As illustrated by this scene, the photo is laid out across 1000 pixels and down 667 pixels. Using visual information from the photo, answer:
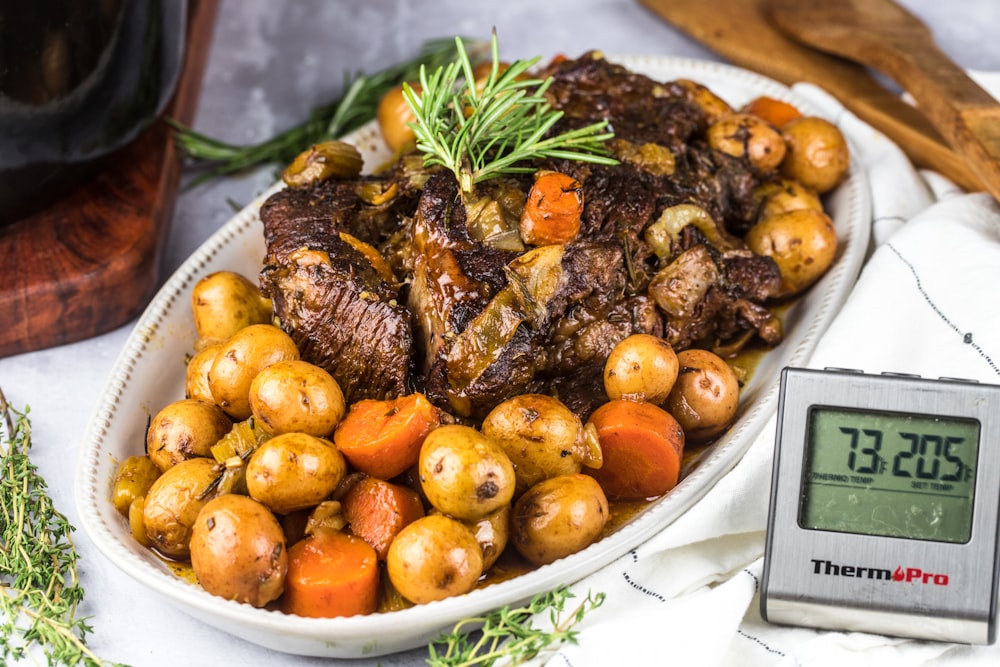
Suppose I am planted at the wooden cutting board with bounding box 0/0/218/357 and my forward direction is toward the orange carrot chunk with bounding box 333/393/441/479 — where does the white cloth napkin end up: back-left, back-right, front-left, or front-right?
front-left

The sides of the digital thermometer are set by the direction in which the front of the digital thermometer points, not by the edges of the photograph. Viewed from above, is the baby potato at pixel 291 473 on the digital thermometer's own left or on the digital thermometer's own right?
on the digital thermometer's own right

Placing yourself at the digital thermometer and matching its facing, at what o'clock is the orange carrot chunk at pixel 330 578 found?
The orange carrot chunk is roughly at 2 o'clock from the digital thermometer.

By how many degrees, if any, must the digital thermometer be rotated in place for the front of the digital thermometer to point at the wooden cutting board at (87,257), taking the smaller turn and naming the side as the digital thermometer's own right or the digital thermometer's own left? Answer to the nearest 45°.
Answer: approximately 90° to the digital thermometer's own right

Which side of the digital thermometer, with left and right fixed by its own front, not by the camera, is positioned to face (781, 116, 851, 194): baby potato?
back

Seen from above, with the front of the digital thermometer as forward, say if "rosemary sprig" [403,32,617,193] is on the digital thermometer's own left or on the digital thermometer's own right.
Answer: on the digital thermometer's own right

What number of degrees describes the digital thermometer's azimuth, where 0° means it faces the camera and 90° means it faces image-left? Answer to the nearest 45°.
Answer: approximately 0°

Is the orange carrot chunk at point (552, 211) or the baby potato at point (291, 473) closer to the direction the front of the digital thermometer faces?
the baby potato

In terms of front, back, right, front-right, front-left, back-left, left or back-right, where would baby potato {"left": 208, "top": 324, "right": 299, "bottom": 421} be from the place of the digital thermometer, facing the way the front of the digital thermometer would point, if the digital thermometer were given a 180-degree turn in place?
left

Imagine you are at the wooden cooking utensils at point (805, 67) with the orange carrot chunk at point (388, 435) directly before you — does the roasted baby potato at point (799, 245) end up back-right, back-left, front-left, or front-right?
front-left

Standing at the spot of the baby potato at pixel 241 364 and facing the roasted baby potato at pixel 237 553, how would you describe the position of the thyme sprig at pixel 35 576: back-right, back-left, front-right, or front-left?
front-right

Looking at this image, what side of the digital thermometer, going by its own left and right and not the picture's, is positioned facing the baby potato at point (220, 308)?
right
